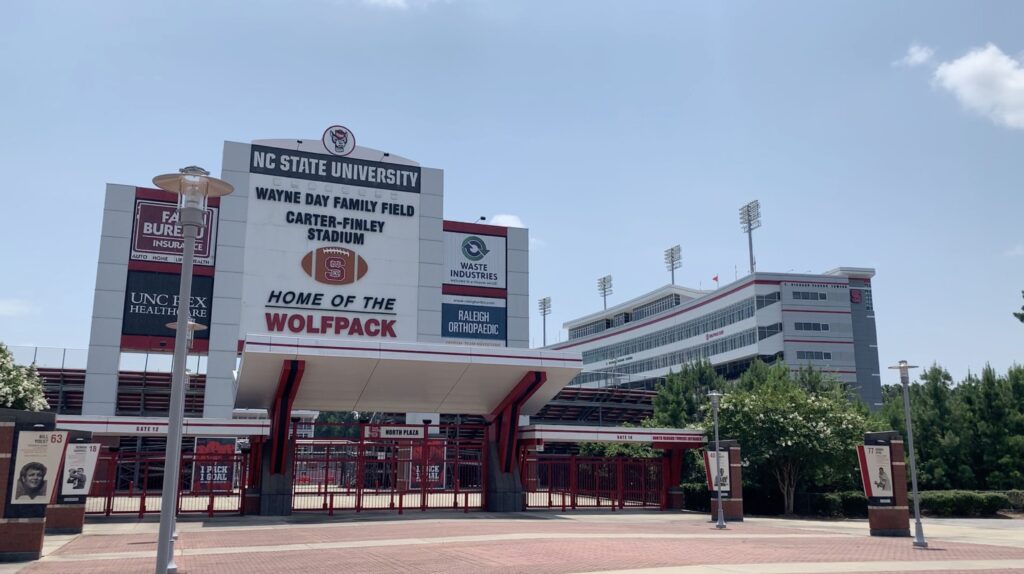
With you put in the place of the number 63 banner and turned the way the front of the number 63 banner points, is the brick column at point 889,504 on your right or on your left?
on your left

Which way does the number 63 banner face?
toward the camera

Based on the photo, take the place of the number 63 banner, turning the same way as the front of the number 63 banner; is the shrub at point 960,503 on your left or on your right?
on your left

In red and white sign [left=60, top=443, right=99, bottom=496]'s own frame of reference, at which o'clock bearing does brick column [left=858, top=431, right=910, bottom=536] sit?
The brick column is roughly at 10 o'clock from the red and white sign.

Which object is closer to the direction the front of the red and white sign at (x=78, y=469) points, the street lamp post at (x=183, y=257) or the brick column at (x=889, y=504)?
the street lamp post

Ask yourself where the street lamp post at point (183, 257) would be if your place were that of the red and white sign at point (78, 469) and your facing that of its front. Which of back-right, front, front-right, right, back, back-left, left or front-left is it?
front

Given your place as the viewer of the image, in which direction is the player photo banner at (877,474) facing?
facing the viewer

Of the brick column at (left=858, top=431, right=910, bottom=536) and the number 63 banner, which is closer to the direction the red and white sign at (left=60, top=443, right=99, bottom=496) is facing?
the number 63 banner

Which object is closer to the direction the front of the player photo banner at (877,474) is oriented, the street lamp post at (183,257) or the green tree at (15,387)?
the street lamp post

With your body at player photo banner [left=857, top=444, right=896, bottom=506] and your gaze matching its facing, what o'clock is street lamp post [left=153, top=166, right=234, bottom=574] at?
The street lamp post is roughly at 1 o'clock from the player photo banner.

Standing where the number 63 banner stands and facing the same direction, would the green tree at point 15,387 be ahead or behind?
behind
